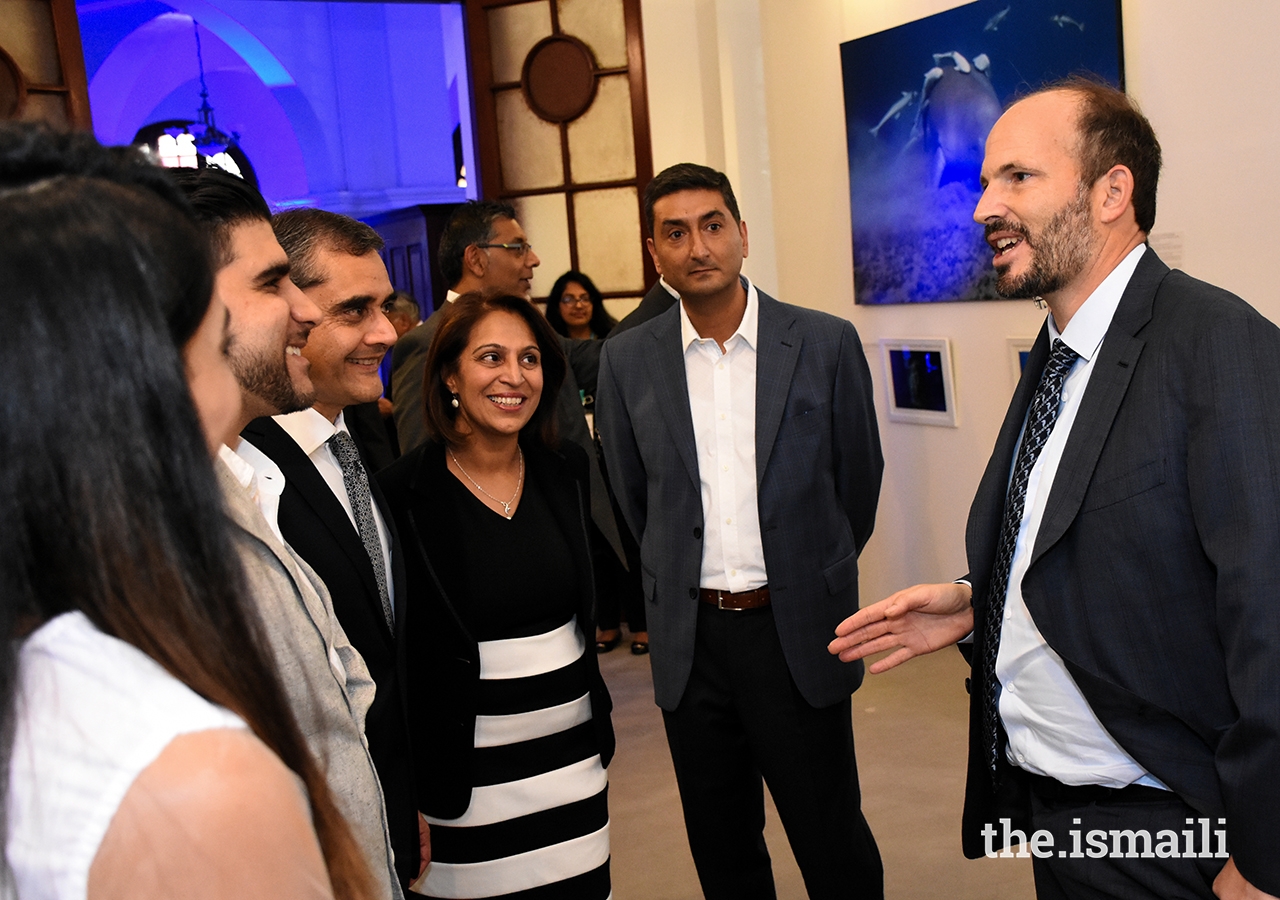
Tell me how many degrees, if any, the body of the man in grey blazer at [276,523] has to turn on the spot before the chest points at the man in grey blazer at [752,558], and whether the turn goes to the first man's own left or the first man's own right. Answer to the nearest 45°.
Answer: approximately 45° to the first man's own left

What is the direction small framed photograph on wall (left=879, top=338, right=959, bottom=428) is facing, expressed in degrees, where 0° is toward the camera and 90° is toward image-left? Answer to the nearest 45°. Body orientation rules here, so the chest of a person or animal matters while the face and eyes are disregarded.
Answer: approximately 45°

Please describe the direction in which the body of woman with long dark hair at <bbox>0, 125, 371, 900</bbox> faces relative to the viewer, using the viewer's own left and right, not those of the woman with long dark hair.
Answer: facing away from the viewer and to the right of the viewer

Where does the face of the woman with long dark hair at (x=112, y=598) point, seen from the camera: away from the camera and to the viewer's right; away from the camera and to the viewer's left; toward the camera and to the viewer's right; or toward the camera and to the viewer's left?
away from the camera and to the viewer's right

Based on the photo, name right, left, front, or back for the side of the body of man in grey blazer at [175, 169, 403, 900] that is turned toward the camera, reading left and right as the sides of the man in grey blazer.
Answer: right

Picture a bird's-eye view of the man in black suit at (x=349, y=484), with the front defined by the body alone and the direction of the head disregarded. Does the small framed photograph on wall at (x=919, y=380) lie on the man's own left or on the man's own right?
on the man's own left
